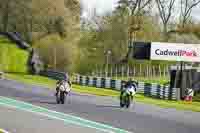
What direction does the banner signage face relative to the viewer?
toward the camera

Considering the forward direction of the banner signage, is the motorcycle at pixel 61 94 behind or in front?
in front

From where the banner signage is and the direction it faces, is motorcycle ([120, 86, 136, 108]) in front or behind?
in front
